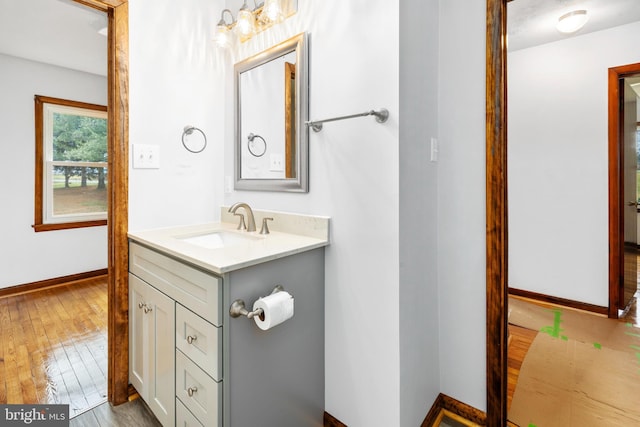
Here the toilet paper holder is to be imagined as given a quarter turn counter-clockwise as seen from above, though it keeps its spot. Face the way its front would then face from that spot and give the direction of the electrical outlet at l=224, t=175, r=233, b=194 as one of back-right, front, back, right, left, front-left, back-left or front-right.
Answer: front-left

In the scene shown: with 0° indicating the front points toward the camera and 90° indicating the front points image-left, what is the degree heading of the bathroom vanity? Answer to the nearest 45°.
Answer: approximately 45°

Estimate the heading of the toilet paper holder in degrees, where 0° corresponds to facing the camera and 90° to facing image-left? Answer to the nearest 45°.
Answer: approximately 315°

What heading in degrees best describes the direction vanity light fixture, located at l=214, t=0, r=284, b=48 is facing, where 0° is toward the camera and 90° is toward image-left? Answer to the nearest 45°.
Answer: approximately 45°

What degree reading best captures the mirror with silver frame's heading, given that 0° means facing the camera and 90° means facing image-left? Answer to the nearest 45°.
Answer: approximately 45°

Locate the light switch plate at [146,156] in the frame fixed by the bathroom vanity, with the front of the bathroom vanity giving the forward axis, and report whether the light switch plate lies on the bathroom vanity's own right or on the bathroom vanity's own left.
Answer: on the bathroom vanity's own right

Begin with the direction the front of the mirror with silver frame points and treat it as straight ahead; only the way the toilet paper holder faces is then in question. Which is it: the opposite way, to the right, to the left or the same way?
to the left
